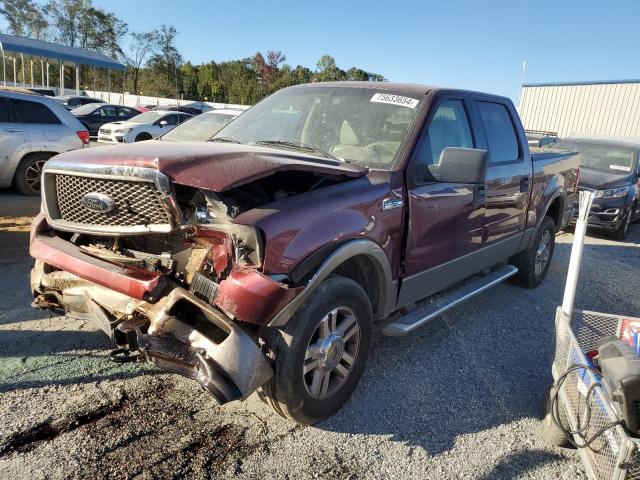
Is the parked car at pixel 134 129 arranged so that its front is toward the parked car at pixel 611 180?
no

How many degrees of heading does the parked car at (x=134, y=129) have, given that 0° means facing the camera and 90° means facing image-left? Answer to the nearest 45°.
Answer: approximately 45°

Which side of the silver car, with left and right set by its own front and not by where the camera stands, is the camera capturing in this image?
left

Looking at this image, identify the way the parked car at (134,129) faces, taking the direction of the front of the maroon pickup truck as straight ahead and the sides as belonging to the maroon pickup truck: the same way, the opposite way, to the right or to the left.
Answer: the same way

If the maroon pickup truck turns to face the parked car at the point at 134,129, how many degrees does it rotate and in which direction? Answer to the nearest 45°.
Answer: approximately 135° to its right

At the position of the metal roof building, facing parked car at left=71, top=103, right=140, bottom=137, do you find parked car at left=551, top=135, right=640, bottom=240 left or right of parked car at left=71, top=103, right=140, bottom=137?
left

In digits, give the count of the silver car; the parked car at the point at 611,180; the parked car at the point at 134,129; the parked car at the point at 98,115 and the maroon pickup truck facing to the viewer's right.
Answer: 0

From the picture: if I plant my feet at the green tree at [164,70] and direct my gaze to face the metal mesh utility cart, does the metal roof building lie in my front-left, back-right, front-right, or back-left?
front-left

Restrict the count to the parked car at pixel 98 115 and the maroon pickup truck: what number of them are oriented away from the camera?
0

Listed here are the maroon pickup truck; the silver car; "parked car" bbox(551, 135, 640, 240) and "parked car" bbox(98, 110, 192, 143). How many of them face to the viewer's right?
0

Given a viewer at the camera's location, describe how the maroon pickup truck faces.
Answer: facing the viewer and to the left of the viewer

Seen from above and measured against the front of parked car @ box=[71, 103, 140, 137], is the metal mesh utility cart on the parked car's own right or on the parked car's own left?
on the parked car's own left

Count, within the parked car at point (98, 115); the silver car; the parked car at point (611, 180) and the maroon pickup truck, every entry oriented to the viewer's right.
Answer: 0

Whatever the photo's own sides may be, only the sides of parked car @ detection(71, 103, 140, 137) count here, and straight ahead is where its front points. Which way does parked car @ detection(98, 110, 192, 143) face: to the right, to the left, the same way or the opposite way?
the same way

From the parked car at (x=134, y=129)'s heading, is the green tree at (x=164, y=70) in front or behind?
behind

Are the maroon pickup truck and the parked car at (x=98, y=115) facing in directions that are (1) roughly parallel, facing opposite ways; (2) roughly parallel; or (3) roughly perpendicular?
roughly parallel
